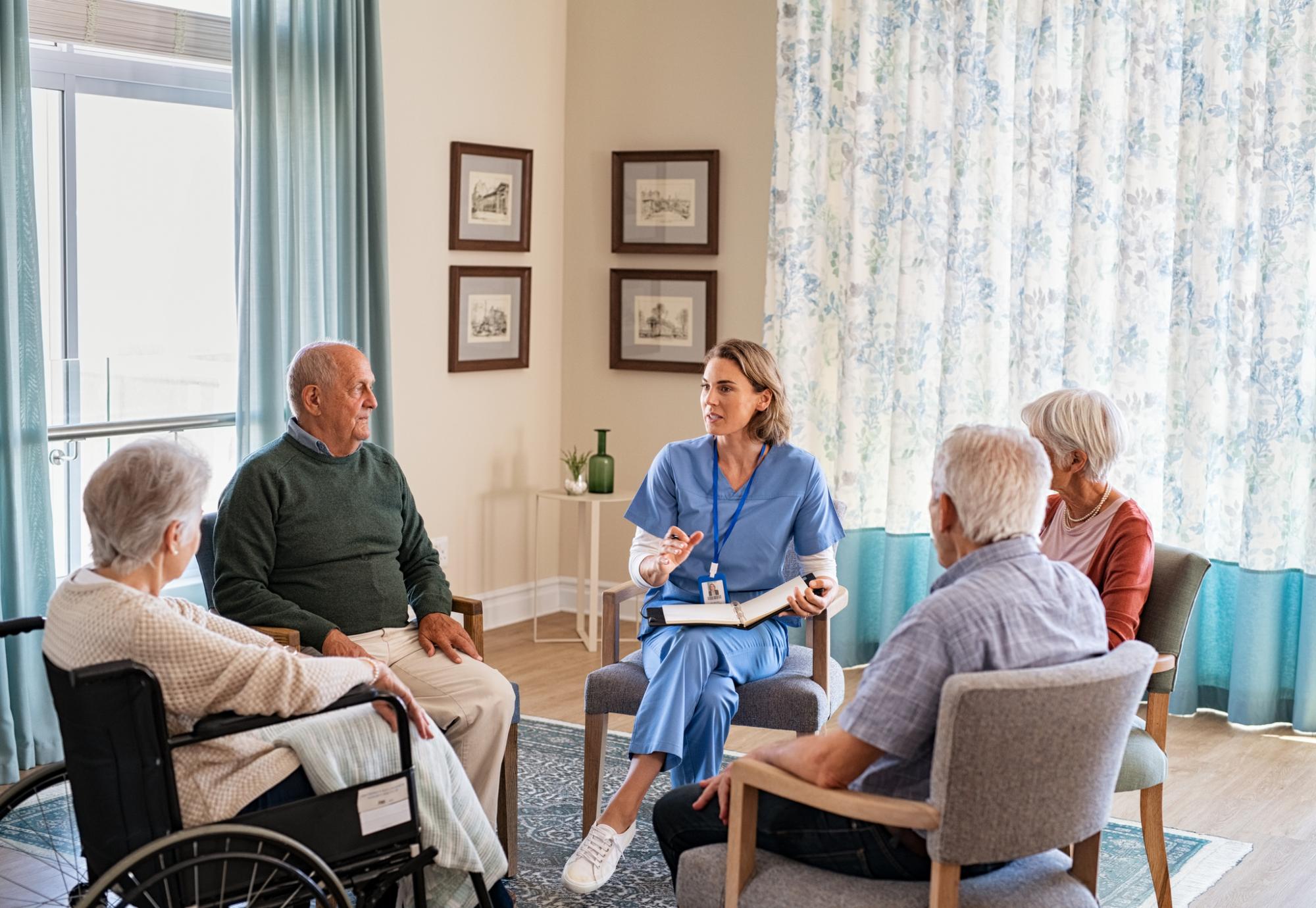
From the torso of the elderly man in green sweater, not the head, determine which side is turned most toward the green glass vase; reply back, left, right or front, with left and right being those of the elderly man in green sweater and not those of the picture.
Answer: left

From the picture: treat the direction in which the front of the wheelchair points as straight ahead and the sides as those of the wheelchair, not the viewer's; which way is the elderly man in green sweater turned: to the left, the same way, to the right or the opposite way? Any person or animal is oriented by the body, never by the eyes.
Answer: to the right

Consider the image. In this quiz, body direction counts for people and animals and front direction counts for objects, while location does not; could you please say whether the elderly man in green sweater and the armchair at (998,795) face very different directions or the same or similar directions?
very different directions

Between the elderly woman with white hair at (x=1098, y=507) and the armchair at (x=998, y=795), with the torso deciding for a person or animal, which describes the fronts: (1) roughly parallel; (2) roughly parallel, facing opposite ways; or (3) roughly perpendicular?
roughly perpendicular

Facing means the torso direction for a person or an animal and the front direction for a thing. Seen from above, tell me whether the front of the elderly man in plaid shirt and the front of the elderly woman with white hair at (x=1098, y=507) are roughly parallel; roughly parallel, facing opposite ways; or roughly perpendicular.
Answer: roughly perpendicular

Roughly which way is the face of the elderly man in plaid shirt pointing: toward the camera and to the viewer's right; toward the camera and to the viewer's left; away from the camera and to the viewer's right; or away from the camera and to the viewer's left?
away from the camera and to the viewer's left

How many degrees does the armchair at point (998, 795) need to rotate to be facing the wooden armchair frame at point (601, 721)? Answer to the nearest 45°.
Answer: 0° — it already faces it

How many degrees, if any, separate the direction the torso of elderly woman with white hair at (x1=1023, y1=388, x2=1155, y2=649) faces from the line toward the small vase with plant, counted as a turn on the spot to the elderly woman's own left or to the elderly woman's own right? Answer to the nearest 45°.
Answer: approximately 90° to the elderly woman's own right

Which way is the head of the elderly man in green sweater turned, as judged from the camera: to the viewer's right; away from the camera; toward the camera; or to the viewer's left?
to the viewer's right

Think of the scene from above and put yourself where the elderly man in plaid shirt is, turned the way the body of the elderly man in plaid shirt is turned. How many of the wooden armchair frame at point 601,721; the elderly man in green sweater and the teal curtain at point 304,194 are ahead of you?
3

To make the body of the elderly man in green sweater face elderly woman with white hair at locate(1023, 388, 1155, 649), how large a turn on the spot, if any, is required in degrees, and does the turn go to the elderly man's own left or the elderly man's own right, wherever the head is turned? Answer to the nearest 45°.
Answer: approximately 45° to the elderly man's own left

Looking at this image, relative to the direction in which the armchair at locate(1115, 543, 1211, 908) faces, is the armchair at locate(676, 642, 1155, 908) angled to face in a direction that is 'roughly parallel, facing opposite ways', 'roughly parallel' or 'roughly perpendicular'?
roughly perpendicular

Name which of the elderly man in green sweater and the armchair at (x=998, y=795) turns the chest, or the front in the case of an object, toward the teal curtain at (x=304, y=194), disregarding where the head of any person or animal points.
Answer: the armchair

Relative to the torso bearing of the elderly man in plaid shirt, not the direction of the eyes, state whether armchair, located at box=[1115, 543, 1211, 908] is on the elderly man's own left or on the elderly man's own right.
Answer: on the elderly man's own right

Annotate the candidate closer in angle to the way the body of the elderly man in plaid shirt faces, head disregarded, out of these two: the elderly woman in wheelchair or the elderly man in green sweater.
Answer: the elderly man in green sweater
